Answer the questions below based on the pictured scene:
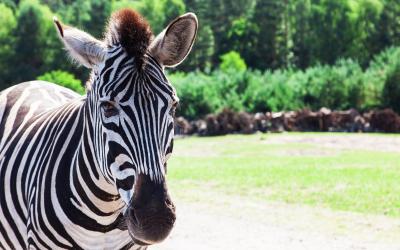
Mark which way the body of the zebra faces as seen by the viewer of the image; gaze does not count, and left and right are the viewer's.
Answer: facing the viewer and to the right of the viewer

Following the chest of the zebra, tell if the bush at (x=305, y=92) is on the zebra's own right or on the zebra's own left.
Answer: on the zebra's own left
